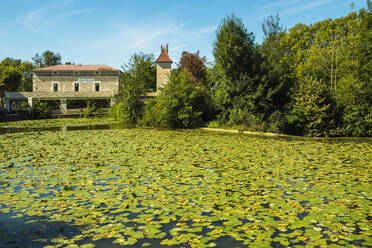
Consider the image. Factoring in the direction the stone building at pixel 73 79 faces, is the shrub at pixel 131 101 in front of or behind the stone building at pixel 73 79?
in front

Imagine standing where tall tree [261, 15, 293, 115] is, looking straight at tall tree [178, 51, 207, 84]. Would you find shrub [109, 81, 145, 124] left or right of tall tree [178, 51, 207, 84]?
left

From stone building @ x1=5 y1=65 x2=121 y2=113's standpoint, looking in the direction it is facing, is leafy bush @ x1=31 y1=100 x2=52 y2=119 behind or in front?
in front

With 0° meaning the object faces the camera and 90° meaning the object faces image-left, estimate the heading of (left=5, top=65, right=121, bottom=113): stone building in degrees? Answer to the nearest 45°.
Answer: approximately 0°

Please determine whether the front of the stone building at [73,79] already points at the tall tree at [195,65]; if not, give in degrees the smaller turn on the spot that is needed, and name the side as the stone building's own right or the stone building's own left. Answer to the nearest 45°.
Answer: approximately 45° to the stone building's own left

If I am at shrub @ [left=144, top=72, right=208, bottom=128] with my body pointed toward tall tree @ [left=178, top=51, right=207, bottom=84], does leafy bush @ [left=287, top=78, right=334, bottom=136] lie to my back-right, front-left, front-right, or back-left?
back-right
